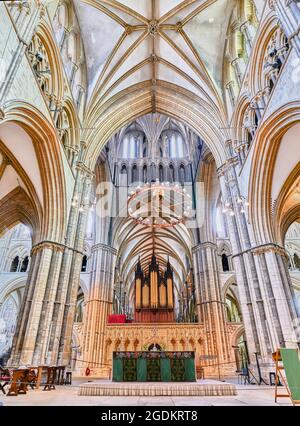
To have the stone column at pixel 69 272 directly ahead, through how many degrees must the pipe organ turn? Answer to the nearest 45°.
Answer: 0° — it already faces it

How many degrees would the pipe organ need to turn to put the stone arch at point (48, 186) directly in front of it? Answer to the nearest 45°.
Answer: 0° — it already faces it

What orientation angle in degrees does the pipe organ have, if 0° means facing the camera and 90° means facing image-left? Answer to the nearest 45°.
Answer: approximately 0°

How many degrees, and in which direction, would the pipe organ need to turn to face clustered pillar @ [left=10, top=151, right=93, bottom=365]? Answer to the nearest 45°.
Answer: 0° — it already faces it

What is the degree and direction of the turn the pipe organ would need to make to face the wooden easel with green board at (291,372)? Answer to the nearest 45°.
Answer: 0° — it already faces it

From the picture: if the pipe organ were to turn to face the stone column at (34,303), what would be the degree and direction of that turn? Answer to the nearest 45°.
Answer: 0° — it already faces it

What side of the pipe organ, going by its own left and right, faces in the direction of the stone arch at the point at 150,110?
front

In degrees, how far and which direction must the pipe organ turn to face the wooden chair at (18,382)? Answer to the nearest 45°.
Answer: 0° — it already faces it

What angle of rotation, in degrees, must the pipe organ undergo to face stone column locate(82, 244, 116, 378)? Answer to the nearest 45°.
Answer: approximately 45° to its right
